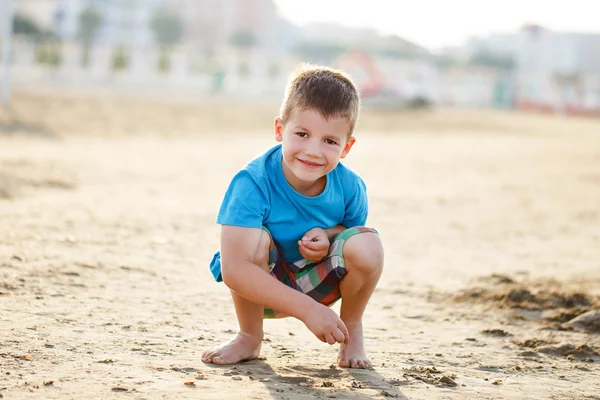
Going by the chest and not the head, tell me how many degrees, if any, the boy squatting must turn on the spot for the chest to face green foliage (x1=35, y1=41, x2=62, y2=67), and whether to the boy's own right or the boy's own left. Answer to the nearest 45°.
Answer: approximately 180°

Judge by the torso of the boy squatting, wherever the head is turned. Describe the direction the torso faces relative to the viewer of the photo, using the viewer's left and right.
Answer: facing the viewer
